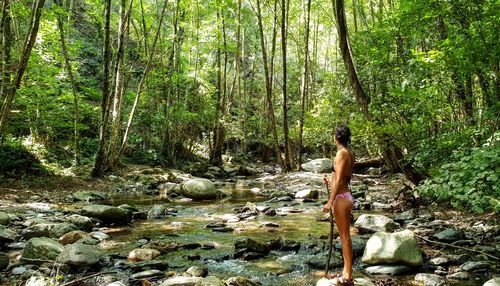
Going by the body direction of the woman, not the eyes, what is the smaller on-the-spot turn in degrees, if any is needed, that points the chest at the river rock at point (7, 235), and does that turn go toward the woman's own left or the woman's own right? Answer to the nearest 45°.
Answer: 0° — they already face it

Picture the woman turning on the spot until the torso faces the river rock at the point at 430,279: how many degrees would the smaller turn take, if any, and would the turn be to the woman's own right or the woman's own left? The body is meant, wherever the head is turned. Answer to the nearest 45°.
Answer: approximately 135° to the woman's own right

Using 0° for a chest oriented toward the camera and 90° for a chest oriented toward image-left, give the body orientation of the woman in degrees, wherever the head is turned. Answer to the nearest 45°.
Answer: approximately 90°

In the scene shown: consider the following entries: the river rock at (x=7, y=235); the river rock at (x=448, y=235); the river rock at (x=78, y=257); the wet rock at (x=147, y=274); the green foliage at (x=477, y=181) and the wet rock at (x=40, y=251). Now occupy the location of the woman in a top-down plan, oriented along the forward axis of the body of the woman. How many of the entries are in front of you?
4

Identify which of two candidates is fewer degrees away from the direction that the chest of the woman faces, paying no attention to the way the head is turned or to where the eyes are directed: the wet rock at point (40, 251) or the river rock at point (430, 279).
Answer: the wet rock

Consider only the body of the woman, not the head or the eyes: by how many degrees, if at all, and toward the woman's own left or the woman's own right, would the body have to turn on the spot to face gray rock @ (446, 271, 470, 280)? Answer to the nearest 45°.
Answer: approximately 135° to the woman's own right

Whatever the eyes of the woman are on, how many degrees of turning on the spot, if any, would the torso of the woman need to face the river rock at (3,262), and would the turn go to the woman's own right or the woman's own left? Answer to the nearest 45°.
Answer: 0° — they already face it

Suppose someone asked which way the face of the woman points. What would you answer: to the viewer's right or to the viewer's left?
to the viewer's left

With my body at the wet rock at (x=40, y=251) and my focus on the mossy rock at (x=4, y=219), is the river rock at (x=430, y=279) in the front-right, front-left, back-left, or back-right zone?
back-right

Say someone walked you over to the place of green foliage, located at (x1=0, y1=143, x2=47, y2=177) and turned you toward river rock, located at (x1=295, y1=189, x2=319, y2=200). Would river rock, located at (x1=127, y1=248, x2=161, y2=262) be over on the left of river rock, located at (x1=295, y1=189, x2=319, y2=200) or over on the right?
right
